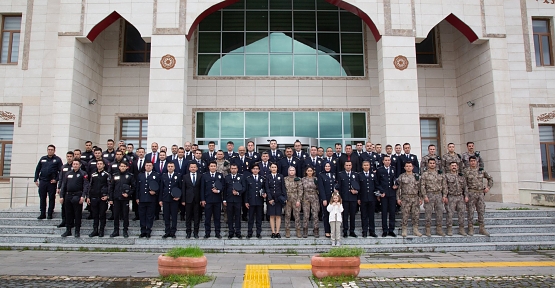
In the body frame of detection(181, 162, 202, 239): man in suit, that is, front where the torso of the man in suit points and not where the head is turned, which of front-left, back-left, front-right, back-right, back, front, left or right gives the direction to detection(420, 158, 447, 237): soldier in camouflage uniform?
left

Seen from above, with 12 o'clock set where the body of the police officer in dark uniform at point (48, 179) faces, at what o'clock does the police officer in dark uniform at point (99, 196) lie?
the police officer in dark uniform at point (99, 196) is roughly at 11 o'clock from the police officer in dark uniform at point (48, 179).

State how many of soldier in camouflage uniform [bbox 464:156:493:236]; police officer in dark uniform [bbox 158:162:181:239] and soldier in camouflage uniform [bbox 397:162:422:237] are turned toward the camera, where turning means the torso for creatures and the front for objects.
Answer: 3

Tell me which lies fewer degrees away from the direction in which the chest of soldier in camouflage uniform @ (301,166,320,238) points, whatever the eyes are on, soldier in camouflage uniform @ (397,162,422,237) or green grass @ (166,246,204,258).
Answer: the green grass

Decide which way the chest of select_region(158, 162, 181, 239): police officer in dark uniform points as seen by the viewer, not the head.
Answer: toward the camera

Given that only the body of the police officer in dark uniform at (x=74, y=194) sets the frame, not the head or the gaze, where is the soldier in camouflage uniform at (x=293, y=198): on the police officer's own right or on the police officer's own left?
on the police officer's own left

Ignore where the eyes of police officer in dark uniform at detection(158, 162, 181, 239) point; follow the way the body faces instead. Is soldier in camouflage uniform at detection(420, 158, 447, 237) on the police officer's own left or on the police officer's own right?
on the police officer's own left

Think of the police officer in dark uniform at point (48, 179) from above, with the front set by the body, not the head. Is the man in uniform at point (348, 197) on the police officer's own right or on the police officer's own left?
on the police officer's own left

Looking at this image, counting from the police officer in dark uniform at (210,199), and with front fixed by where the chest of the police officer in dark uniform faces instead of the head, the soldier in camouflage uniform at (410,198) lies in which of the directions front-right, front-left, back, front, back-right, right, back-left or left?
left

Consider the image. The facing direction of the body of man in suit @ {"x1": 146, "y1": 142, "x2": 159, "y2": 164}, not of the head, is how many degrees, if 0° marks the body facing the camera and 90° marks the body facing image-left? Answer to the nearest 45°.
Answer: approximately 0°

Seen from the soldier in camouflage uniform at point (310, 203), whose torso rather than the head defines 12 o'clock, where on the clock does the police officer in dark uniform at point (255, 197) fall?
The police officer in dark uniform is roughly at 3 o'clock from the soldier in camouflage uniform.

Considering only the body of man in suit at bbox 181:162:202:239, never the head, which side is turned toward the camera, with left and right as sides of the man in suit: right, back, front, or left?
front

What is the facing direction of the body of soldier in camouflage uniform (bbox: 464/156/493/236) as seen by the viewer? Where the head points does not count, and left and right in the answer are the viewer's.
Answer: facing the viewer

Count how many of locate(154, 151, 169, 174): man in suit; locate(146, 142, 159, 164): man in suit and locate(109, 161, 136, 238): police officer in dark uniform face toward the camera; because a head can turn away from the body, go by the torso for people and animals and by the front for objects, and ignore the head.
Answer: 3

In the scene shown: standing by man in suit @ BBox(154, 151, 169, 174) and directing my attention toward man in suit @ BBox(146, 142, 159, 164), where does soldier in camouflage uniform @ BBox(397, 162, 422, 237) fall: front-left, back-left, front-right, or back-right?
back-right
